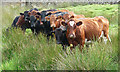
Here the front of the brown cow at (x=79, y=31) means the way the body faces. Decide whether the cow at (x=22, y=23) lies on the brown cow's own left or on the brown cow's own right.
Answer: on the brown cow's own right

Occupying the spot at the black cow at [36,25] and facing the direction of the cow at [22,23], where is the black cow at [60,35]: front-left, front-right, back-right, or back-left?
back-left

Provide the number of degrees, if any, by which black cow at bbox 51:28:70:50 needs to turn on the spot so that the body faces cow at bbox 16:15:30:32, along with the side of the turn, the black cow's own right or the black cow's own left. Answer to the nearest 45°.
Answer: approximately 90° to the black cow's own right

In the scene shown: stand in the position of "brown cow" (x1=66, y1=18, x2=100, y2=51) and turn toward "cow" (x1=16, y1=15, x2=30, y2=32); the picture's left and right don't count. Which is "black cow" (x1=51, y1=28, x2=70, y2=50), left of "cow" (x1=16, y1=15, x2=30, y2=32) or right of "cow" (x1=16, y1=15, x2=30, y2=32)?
left

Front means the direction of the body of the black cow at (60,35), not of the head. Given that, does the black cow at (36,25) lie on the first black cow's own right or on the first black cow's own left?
on the first black cow's own right

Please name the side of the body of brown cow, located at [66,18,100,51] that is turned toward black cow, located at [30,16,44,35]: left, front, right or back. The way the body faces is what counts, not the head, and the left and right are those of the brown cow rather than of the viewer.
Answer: right

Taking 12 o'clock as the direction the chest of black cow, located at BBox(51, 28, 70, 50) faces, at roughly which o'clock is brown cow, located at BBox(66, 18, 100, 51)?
The brown cow is roughly at 8 o'clock from the black cow.

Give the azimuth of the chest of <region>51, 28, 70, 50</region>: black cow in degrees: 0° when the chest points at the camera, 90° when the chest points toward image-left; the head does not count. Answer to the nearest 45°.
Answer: approximately 45°

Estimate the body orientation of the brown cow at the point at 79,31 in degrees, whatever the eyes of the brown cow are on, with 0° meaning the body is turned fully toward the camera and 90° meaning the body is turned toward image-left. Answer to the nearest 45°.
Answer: approximately 45°
